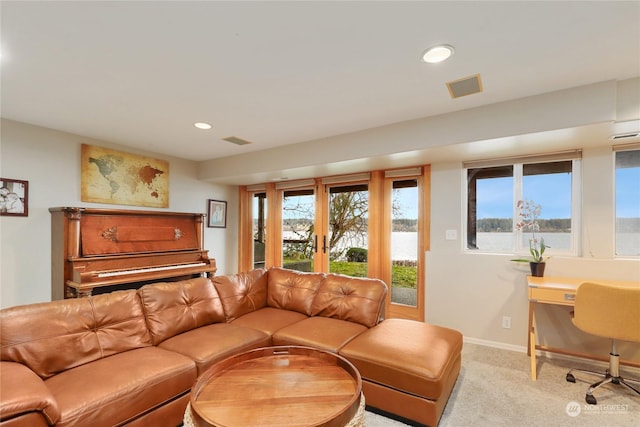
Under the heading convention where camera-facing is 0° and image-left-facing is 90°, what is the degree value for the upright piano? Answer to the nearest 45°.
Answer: approximately 315°

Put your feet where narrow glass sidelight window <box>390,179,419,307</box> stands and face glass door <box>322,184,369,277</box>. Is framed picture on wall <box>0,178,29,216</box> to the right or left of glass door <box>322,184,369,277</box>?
left

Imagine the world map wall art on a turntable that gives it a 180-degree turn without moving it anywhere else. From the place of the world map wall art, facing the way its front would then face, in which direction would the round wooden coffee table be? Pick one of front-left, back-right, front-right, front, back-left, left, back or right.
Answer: back-left

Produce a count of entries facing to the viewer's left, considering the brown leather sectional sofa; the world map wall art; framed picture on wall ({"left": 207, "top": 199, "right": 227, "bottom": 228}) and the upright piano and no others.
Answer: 0

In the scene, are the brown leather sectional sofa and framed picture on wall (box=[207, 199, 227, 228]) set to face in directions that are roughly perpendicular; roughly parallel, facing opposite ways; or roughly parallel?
roughly parallel

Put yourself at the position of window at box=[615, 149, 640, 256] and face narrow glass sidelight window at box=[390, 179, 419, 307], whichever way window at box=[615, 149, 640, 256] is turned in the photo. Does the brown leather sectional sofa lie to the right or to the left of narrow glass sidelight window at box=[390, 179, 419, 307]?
left

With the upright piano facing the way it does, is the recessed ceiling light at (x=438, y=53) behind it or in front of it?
in front

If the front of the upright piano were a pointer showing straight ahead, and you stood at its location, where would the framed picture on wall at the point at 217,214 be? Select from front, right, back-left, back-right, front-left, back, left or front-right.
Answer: left

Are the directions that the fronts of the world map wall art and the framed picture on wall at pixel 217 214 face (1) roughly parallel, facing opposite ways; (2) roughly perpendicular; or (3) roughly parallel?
roughly parallel

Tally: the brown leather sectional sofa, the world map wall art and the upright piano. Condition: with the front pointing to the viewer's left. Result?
0
